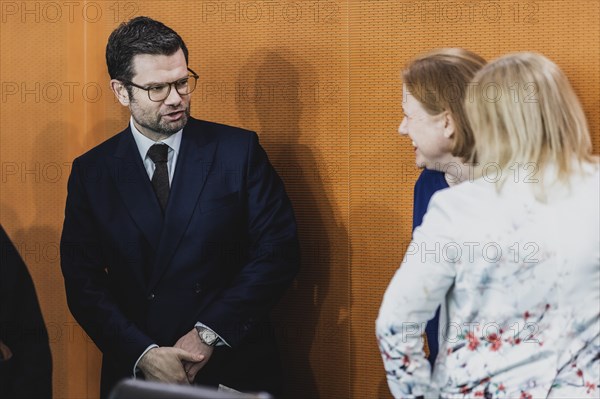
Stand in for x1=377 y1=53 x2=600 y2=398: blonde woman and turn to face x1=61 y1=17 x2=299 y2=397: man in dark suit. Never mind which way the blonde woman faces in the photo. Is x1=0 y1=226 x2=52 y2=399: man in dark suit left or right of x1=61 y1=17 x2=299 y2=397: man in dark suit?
left

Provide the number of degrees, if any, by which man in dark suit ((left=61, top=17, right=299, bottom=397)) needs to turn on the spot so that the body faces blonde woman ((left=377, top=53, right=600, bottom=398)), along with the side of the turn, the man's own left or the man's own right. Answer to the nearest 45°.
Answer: approximately 45° to the man's own left

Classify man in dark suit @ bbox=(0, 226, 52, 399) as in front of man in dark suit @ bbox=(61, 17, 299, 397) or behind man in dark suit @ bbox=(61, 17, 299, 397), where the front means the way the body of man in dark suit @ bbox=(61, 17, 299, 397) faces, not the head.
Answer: in front

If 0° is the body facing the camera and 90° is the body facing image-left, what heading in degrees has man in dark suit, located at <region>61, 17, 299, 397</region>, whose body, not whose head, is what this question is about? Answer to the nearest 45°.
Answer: approximately 0°
